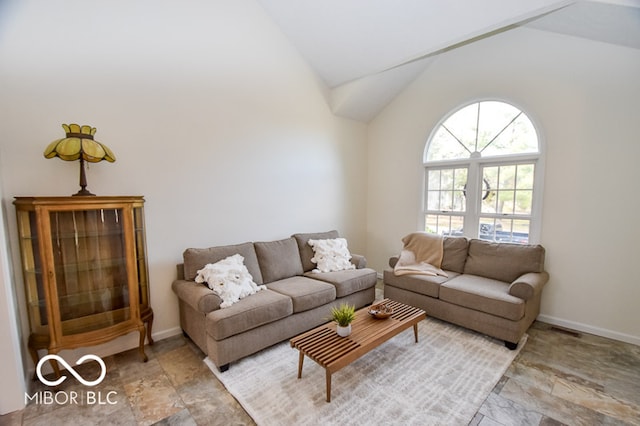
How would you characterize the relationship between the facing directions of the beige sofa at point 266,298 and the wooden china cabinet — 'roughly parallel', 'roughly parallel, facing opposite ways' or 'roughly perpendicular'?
roughly parallel

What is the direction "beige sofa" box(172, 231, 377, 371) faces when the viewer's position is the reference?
facing the viewer and to the right of the viewer

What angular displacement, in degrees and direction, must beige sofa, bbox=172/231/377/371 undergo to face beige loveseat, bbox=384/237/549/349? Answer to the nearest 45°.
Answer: approximately 45° to its left

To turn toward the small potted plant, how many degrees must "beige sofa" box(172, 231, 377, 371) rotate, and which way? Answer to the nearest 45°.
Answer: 0° — it already faces it

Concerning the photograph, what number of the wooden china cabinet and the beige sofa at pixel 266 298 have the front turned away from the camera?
0

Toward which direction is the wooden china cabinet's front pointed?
toward the camera

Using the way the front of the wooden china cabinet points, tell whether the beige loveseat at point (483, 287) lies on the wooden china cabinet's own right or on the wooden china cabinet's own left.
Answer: on the wooden china cabinet's own left
